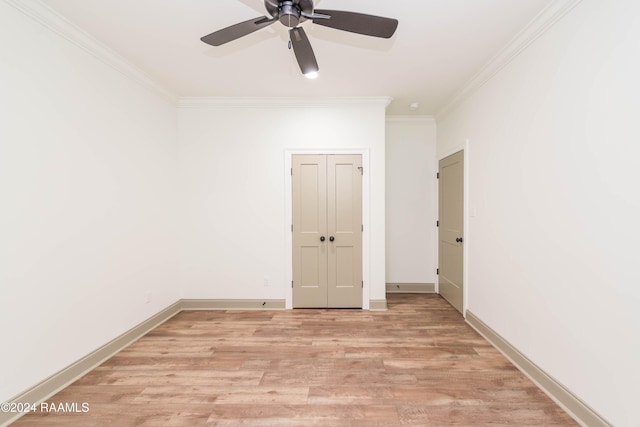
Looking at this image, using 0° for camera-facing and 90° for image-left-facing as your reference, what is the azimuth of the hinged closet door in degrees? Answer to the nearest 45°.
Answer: approximately 0°
